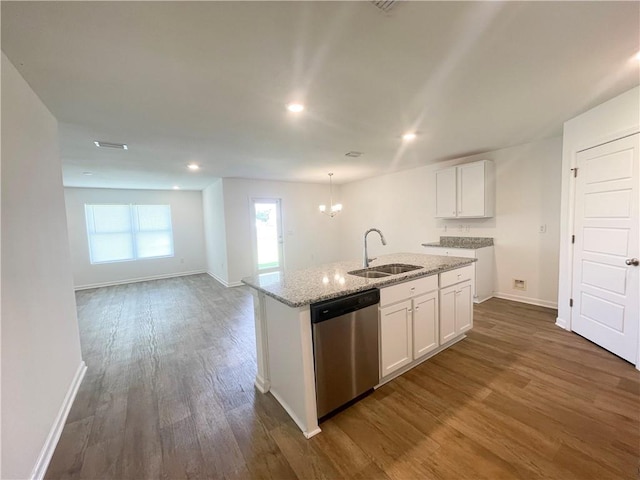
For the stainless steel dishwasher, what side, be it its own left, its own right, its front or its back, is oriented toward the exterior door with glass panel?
back

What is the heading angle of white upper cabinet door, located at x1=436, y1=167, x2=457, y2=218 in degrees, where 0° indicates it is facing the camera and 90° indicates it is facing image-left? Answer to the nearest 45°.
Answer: approximately 45°

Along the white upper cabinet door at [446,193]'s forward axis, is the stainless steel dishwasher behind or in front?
in front

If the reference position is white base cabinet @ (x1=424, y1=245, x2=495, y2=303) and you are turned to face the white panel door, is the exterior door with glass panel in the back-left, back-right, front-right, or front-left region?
back-right

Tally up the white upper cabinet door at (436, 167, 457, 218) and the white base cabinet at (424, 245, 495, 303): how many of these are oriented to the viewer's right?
0

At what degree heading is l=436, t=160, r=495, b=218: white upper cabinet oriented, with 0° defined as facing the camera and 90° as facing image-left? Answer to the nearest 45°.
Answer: approximately 45°

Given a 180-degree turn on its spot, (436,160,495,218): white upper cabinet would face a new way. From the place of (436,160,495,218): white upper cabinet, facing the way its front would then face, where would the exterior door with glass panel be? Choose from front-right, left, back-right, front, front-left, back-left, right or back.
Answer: back-left

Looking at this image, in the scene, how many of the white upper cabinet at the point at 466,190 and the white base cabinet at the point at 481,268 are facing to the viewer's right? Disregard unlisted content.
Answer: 0

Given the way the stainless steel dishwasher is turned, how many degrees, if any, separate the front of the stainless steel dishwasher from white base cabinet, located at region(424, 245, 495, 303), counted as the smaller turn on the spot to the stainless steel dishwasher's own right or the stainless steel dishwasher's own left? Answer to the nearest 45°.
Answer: approximately 90° to the stainless steel dishwasher's own left

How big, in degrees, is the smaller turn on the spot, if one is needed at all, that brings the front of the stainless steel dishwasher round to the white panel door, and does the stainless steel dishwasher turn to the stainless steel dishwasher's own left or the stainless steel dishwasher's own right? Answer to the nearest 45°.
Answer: approximately 45° to the stainless steel dishwasher's own left

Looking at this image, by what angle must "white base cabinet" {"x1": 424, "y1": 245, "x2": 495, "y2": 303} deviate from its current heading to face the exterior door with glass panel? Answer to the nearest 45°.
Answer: approximately 45° to its right

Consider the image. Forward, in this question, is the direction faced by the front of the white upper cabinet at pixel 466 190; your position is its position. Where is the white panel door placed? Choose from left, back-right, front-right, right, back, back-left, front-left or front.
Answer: left

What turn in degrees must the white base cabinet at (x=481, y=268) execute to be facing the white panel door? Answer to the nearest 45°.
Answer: approximately 90° to its left
